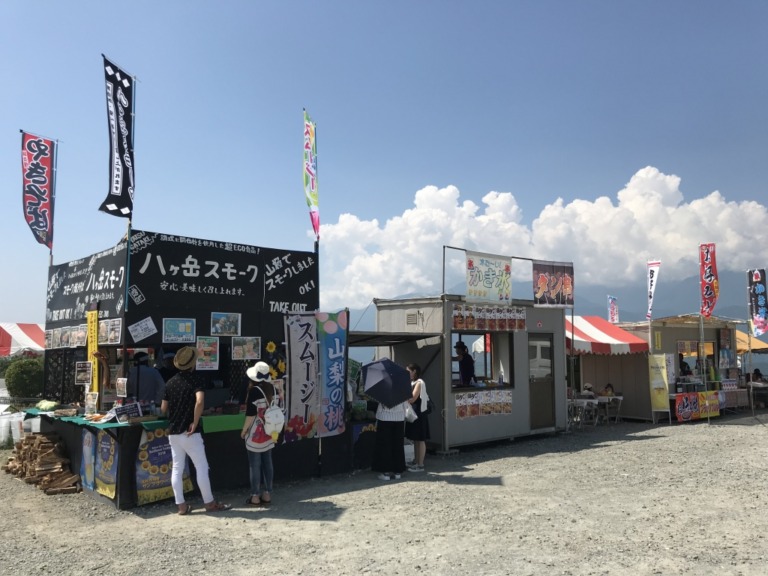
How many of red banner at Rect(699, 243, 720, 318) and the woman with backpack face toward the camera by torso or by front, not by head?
1

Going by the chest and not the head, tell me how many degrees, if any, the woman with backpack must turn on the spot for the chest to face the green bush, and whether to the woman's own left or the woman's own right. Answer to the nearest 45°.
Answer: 0° — they already face it

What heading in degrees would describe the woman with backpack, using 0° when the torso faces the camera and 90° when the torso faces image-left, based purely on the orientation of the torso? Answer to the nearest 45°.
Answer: approximately 135°

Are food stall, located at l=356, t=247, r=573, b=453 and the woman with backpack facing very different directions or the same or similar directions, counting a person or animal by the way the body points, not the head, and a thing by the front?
very different directions

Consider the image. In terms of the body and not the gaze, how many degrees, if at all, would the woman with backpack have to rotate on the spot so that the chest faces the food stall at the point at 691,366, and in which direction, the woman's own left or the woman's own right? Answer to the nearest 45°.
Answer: approximately 90° to the woman's own right

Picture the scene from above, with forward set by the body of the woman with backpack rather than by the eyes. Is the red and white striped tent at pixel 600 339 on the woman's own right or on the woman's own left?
on the woman's own right

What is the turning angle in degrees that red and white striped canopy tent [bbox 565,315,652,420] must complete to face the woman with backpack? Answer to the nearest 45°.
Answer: approximately 45° to its right

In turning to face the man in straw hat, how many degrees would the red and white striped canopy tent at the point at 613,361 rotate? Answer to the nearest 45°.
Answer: approximately 45° to its right

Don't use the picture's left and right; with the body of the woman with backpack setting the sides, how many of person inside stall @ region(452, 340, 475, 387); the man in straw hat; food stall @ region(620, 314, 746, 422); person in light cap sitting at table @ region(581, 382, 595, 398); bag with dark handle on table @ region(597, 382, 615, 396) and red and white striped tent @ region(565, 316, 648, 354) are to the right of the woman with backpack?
5

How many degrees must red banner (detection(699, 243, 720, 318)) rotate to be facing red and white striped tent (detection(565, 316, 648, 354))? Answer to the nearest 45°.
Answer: approximately 45° to its right

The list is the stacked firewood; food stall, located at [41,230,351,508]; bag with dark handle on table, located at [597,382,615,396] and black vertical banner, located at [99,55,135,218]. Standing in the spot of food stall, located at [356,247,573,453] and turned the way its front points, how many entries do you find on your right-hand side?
3

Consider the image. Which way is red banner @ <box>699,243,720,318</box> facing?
toward the camera
